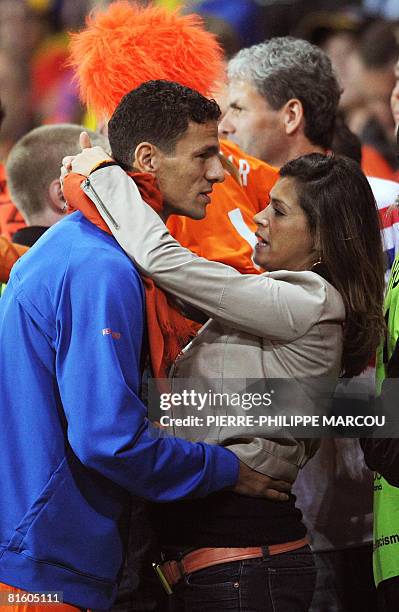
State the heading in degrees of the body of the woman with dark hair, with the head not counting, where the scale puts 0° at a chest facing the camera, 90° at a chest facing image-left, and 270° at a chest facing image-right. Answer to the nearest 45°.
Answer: approximately 90°
